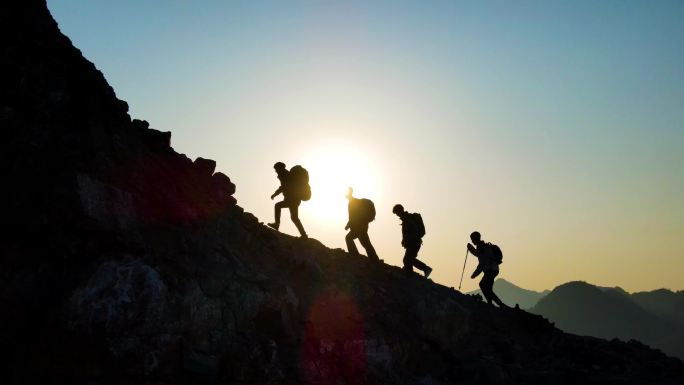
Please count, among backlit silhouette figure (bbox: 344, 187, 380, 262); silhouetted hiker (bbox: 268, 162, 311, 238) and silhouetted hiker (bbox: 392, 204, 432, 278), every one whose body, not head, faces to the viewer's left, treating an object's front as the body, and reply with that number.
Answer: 3

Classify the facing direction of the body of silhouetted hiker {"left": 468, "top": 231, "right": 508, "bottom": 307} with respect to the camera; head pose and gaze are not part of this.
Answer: to the viewer's left

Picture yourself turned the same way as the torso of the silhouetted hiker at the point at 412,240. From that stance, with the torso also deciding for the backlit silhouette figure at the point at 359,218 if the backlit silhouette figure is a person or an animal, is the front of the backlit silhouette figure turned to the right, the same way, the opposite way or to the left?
the same way

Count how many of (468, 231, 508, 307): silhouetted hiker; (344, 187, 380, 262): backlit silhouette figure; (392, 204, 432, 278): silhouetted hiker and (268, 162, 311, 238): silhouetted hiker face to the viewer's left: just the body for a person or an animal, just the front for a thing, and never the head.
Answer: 4

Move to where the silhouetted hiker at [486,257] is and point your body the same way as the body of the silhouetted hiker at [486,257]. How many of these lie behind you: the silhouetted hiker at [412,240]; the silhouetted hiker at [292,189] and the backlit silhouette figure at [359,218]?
0

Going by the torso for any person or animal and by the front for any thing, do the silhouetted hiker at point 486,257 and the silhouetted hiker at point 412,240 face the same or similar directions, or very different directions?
same or similar directions

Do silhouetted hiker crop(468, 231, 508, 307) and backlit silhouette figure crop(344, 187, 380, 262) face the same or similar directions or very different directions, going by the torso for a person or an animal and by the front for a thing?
same or similar directions

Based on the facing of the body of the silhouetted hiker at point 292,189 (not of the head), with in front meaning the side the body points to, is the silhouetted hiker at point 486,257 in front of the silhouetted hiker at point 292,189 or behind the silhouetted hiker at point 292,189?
behind

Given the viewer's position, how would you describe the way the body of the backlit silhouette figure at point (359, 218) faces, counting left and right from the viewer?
facing to the left of the viewer

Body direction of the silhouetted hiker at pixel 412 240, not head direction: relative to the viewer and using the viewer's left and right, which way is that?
facing to the left of the viewer

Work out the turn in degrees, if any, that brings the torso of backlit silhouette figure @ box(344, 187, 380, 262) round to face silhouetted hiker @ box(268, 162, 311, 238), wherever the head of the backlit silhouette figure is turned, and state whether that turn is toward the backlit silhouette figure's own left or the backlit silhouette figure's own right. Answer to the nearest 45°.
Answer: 0° — they already face them

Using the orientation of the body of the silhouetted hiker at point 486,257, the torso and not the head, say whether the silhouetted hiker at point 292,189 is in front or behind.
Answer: in front

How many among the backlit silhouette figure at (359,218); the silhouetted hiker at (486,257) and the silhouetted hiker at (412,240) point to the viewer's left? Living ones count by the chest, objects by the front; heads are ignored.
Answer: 3

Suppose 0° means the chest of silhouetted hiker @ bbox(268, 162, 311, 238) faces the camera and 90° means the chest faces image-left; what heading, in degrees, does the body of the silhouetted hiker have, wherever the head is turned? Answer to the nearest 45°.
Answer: approximately 90°

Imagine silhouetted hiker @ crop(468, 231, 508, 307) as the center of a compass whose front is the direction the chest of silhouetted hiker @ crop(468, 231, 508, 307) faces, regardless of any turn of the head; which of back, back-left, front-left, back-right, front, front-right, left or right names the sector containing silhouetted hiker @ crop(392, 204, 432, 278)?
front-left

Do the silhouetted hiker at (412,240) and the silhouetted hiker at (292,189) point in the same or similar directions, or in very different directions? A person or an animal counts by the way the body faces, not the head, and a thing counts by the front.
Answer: same or similar directions
